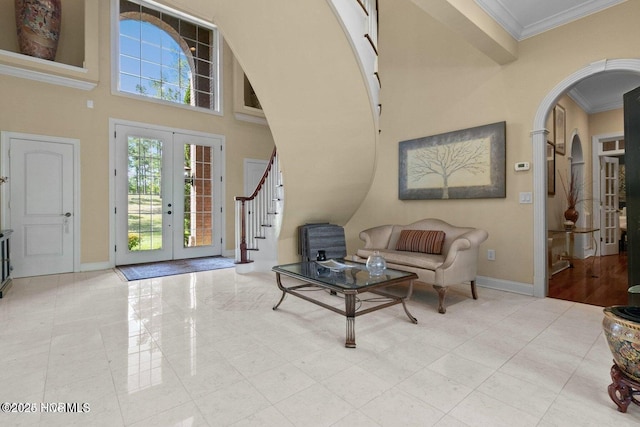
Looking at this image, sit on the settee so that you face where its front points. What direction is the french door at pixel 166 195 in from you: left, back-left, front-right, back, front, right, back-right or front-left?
front-right

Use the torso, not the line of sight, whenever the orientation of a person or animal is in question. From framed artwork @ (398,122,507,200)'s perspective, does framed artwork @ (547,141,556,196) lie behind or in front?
behind

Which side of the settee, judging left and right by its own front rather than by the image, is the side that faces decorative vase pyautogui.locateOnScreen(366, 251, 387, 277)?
front

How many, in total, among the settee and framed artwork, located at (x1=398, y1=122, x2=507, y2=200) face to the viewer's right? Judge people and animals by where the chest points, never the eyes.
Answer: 0

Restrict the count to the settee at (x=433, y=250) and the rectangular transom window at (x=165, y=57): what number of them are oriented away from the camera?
0

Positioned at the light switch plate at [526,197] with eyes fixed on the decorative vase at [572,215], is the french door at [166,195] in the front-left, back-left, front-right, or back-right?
back-left

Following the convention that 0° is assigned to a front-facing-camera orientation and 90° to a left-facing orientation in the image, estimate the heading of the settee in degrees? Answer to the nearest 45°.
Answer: approximately 45°

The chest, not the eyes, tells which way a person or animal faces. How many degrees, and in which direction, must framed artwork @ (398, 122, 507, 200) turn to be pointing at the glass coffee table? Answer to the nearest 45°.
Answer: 0° — it already faces it

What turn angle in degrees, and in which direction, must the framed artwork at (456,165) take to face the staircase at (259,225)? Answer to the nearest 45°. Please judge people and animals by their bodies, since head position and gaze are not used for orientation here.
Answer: approximately 45° to its right
